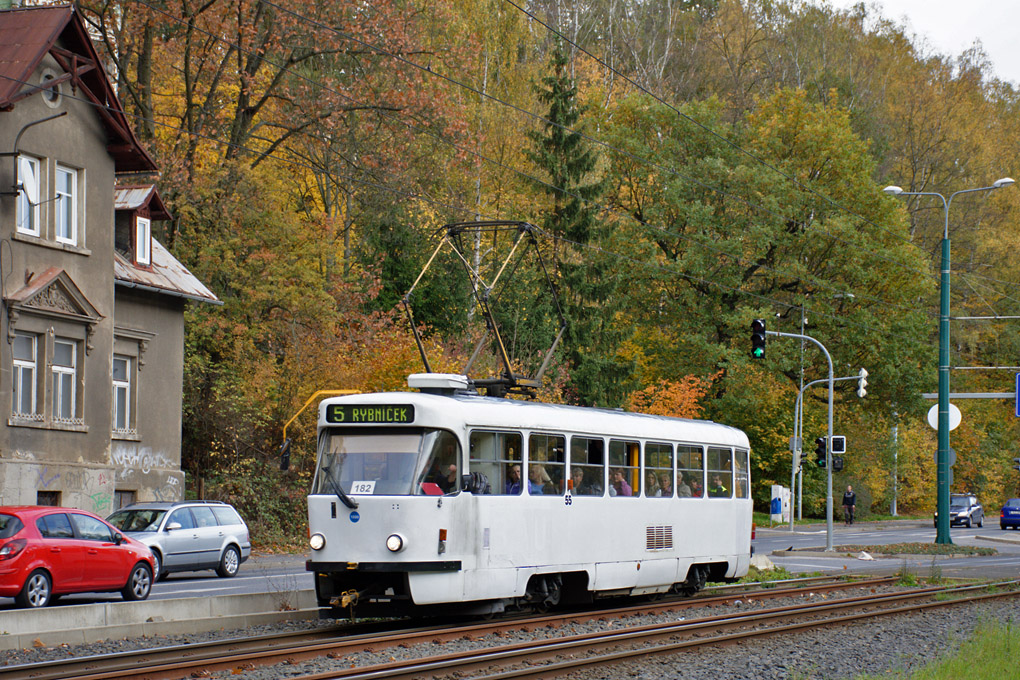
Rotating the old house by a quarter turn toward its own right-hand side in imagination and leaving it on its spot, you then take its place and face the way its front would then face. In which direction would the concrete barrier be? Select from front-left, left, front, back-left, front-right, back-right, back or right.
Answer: front-left

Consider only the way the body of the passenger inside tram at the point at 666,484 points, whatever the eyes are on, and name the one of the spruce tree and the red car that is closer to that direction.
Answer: the red car

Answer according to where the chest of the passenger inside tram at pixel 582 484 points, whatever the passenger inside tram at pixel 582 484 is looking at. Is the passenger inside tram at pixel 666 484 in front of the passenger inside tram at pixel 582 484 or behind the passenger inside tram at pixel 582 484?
behind

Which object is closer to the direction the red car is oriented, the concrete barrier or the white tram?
the white tram

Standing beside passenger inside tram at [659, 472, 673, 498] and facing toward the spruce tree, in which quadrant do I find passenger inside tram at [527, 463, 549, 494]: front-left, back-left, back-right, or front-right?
back-left

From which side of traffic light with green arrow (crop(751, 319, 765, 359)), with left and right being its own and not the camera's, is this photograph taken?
front

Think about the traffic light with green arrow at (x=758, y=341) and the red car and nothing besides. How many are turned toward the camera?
1

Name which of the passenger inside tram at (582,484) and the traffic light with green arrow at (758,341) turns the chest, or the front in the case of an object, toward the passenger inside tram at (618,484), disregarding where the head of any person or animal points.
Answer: the traffic light with green arrow

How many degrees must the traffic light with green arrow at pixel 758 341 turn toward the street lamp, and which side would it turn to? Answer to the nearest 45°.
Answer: approximately 135° to its left
